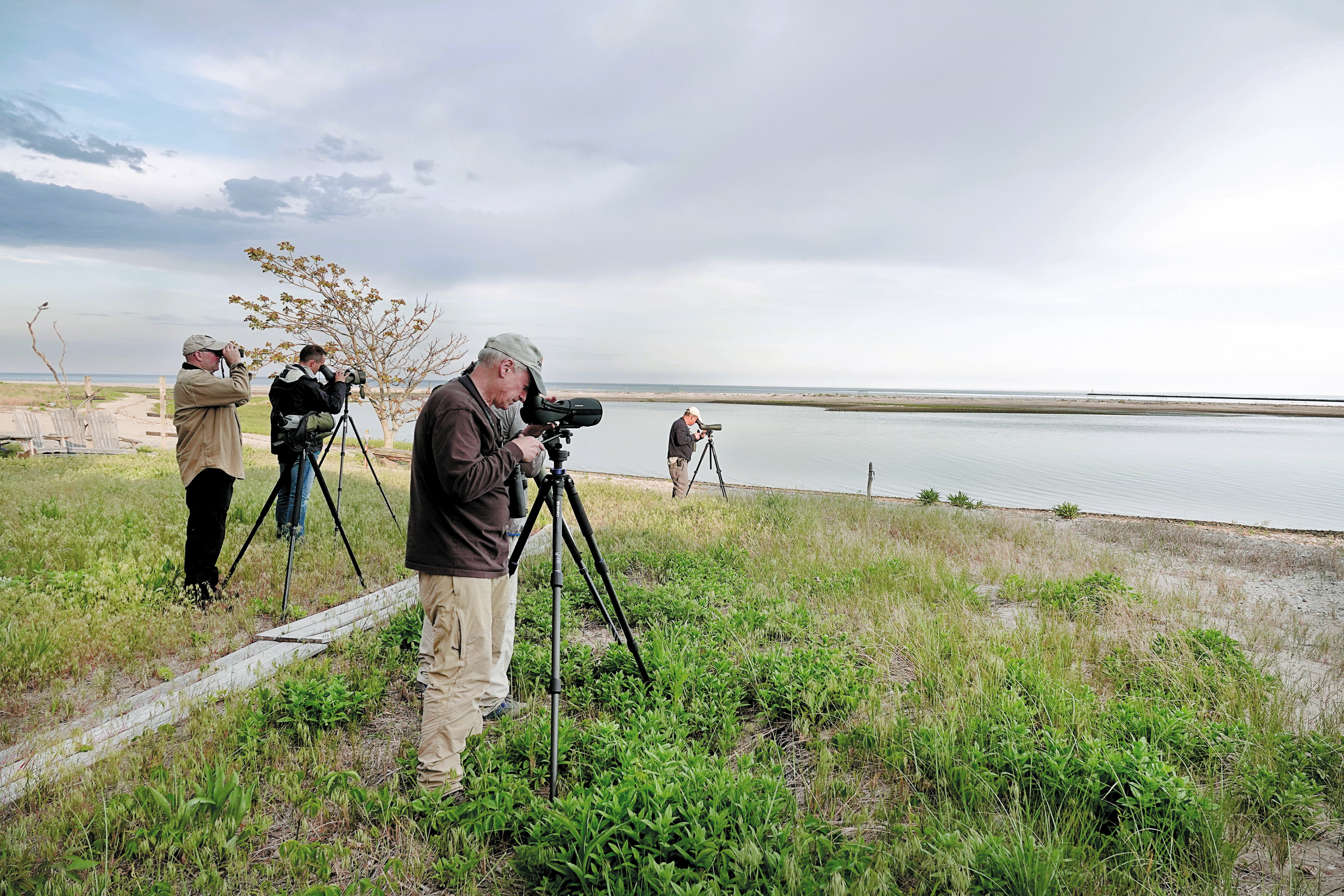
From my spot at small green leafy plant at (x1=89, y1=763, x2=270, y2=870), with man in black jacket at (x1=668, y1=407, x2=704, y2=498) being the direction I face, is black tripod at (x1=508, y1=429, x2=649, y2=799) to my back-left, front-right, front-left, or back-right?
front-right

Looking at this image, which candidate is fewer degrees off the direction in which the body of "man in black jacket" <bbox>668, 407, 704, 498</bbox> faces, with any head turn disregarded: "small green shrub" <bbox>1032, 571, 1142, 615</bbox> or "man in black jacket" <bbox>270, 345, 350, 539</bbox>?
the small green shrub

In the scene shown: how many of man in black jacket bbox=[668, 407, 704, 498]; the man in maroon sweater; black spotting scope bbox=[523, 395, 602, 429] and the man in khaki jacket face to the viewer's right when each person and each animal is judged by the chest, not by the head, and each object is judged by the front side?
4

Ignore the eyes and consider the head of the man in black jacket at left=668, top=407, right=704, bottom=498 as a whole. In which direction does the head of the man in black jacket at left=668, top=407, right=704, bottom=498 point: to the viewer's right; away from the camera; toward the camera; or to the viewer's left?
to the viewer's right

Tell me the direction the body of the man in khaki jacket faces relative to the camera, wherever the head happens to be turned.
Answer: to the viewer's right

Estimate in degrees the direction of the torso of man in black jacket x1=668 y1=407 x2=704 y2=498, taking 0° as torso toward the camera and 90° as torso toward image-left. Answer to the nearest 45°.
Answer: approximately 270°

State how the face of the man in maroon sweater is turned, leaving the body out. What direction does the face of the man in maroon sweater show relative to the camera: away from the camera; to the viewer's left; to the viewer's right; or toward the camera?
to the viewer's right

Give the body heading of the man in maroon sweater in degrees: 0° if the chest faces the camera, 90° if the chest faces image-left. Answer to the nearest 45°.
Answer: approximately 270°

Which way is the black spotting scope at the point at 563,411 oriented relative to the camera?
to the viewer's right

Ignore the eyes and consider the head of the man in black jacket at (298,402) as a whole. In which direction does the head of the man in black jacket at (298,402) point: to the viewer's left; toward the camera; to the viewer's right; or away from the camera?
to the viewer's right
